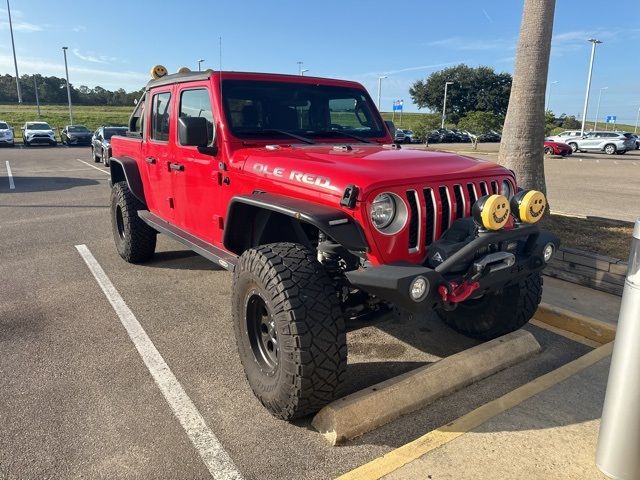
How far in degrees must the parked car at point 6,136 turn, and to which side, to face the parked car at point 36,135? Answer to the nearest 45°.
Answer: approximately 90° to its left

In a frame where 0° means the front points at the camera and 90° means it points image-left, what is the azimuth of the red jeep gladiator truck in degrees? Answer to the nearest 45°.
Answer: approximately 315°

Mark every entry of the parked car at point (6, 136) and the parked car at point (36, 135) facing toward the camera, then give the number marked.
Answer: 2

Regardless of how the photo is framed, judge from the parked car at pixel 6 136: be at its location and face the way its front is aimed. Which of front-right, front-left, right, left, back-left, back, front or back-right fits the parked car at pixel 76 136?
left

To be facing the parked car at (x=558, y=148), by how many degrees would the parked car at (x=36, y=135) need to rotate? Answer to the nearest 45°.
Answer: approximately 45° to its left

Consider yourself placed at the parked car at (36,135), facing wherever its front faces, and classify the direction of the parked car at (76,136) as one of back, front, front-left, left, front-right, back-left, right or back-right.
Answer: left

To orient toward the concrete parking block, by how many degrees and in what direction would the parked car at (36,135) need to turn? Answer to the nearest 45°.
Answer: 0° — it already faces it

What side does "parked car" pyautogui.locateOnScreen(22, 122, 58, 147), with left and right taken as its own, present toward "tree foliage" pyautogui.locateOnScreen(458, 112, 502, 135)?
left
